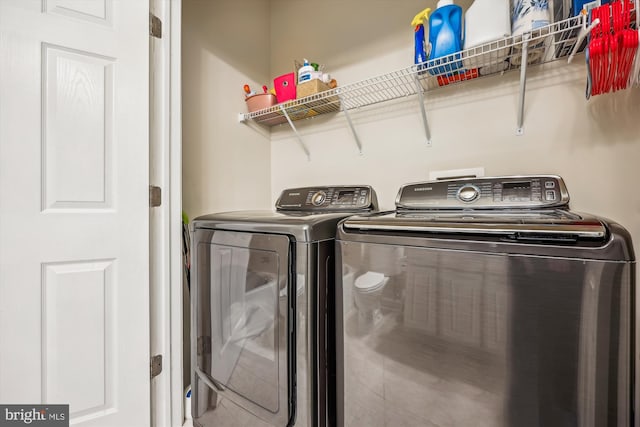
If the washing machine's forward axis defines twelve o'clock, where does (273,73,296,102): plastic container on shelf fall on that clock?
The plastic container on shelf is roughly at 4 o'clock from the washing machine.

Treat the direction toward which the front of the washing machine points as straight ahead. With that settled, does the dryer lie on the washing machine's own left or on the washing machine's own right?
on the washing machine's own right

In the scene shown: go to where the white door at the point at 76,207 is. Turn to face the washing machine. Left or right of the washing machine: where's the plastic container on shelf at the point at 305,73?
left

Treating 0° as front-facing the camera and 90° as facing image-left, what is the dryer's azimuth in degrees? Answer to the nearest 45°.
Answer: approximately 45°

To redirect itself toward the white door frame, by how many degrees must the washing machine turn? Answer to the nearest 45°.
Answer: approximately 90° to its right

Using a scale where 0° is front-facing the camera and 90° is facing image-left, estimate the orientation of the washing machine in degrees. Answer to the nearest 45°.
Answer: approximately 0°
